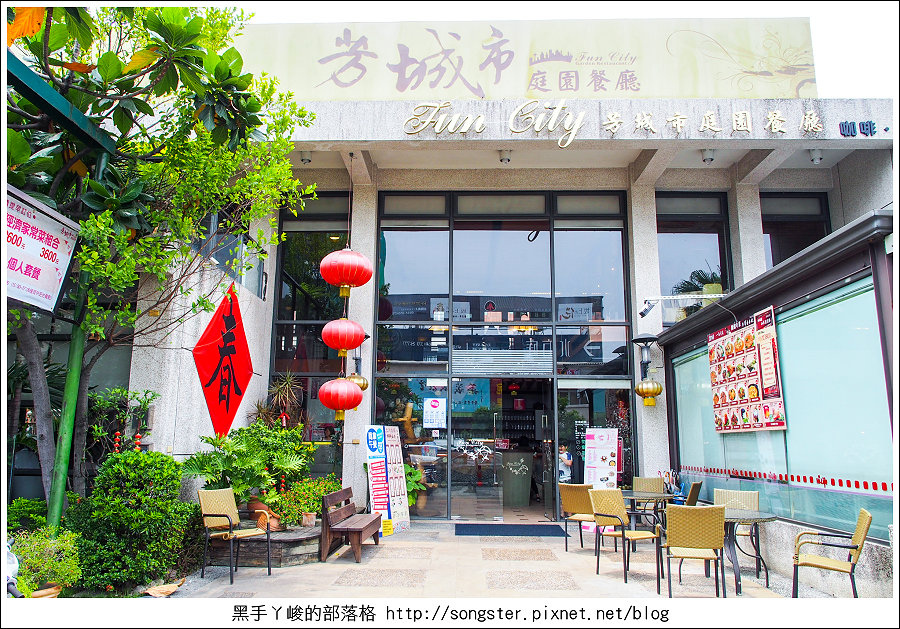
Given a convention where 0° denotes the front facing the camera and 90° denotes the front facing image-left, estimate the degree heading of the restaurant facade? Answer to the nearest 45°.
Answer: approximately 0°

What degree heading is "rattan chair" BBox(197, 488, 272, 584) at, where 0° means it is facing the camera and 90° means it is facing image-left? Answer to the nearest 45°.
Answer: approximately 315°

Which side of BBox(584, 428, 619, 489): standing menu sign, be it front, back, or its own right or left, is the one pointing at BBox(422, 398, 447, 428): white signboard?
right

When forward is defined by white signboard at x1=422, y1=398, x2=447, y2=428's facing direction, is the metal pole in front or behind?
in front

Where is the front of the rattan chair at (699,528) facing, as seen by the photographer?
facing away from the viewer

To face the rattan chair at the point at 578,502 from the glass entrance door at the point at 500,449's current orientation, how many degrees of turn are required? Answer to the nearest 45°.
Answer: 0° — it already faces it

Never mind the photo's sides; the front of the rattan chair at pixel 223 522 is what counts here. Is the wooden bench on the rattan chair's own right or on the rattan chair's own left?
on the rattan chair's own left

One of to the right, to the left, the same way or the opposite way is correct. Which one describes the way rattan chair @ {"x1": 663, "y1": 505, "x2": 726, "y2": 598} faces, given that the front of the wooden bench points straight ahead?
to the left
